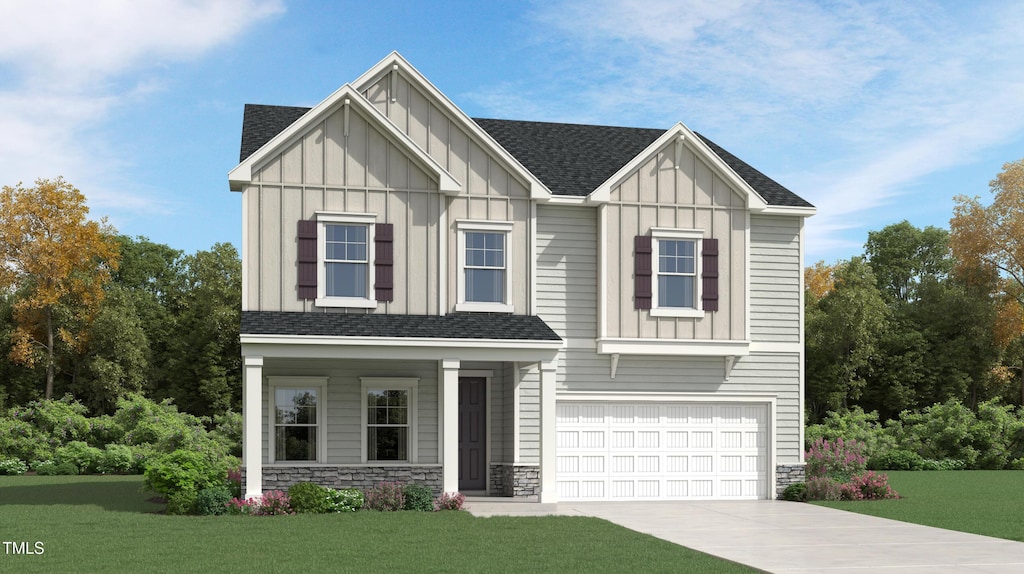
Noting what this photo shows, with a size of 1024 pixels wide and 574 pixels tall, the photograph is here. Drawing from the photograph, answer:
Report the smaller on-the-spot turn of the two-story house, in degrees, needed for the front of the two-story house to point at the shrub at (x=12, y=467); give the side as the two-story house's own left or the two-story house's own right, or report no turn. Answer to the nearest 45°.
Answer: approximately 135° to the two-story house's own right

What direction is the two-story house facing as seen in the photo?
toward the camera

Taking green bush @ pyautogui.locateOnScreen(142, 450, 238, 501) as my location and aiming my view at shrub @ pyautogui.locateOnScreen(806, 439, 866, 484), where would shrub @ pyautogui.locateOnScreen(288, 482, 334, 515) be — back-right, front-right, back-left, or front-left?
front-right

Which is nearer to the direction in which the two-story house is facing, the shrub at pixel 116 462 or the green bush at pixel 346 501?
the green bush

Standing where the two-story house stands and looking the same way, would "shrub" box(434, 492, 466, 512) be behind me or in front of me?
in front

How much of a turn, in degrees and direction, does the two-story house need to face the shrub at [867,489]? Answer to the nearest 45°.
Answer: approximately 90° to its left

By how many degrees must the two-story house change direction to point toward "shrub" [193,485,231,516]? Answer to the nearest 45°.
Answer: approximately 45° to its right

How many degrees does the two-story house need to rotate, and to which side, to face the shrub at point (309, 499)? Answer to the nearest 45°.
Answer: approximately 45° to its right

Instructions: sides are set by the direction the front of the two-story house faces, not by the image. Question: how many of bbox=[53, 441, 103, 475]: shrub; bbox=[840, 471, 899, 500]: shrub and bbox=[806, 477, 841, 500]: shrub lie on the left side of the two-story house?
2
